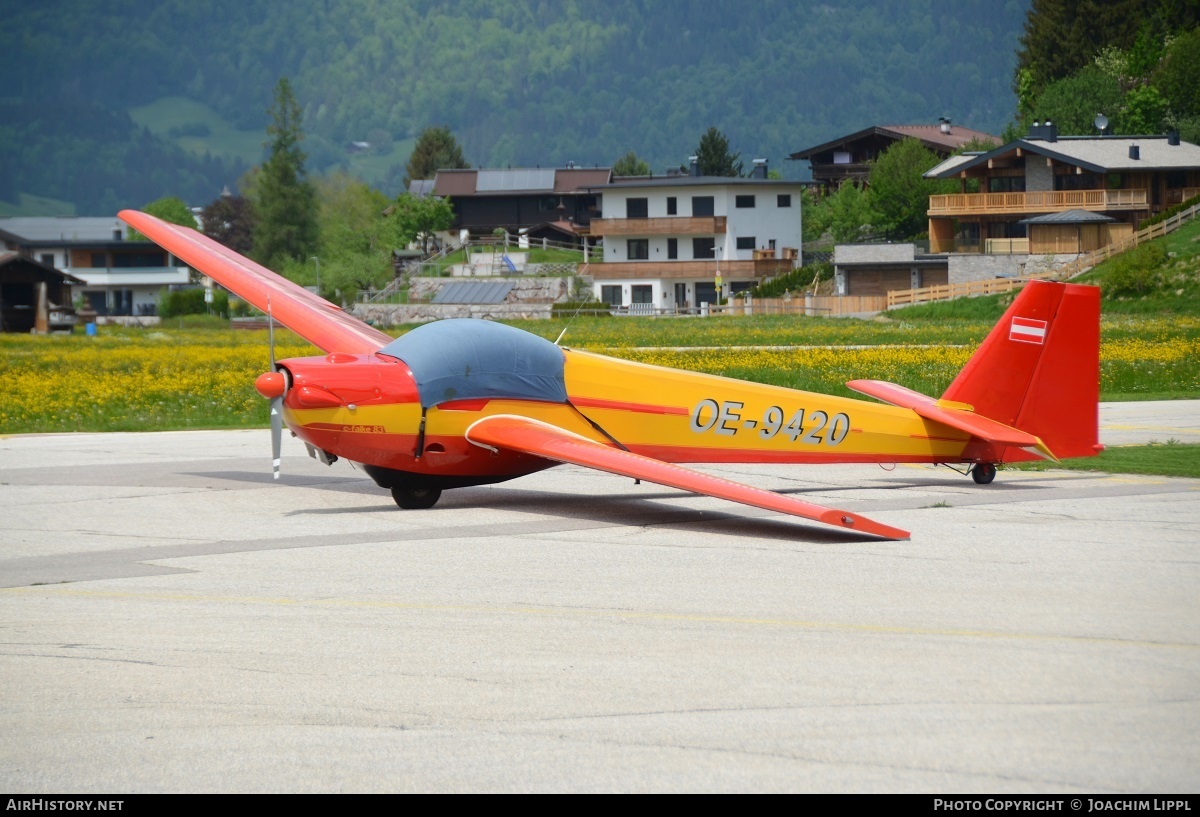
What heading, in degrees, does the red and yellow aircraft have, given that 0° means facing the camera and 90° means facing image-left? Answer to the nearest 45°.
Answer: approximately 45°
